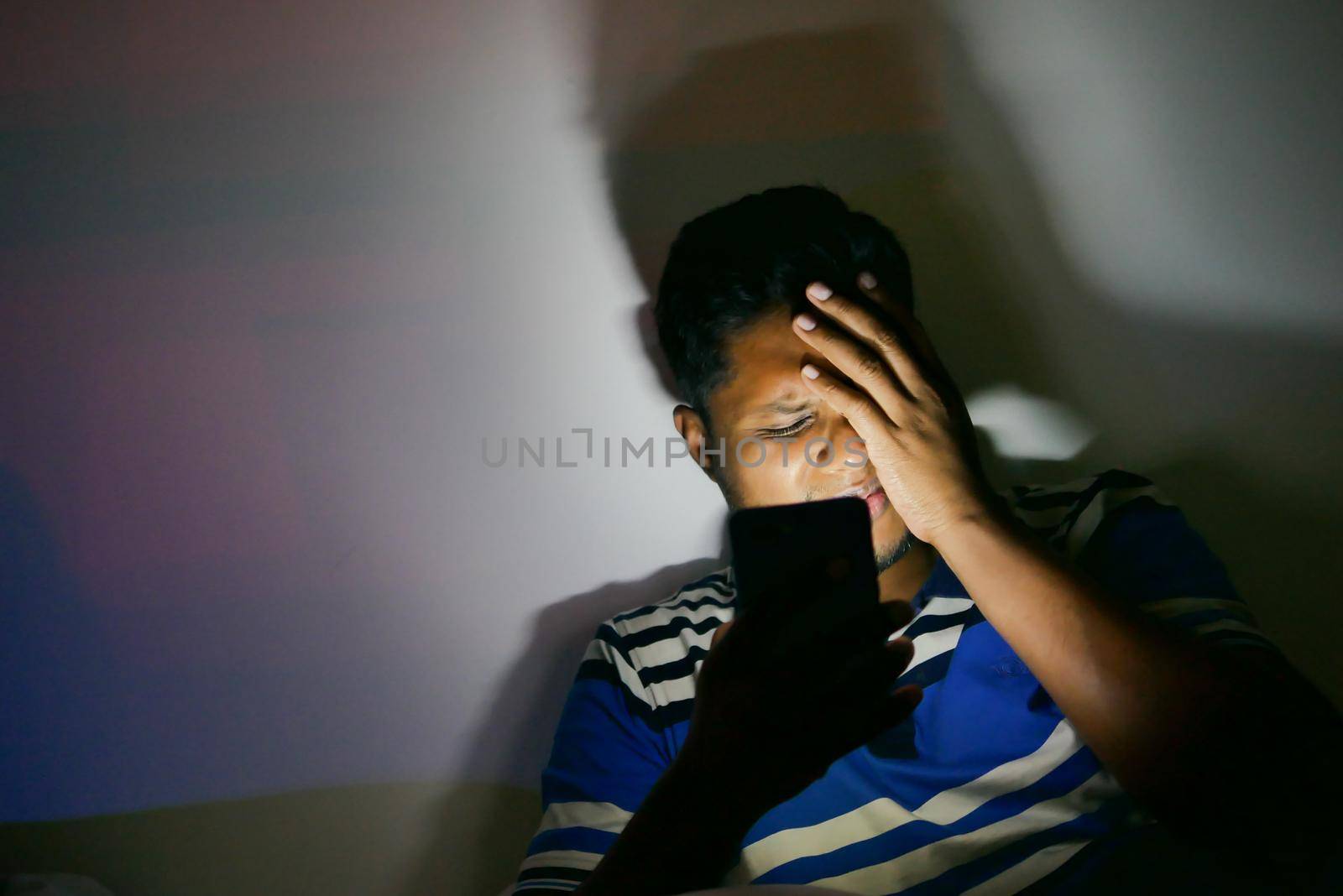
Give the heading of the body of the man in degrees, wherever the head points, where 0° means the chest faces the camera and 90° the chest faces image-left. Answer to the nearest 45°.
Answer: approximately 0°
